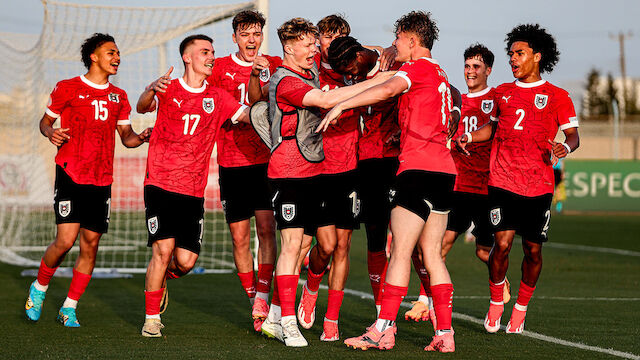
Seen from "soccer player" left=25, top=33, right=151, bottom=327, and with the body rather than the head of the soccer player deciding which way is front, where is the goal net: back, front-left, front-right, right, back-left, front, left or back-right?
back-left

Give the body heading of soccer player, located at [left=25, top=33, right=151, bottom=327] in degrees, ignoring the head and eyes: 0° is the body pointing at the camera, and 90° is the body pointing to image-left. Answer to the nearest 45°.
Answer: approximately 315°

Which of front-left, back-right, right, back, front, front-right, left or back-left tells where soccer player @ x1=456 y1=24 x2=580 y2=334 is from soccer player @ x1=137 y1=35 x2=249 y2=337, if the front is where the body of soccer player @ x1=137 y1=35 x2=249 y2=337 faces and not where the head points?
front-left

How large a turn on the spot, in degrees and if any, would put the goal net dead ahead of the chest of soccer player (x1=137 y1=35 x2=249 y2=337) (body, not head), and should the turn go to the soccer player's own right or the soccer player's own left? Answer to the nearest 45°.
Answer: approximately 135° to the soccer player's own left

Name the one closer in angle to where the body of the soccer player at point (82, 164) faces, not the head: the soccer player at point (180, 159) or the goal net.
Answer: the soccer player

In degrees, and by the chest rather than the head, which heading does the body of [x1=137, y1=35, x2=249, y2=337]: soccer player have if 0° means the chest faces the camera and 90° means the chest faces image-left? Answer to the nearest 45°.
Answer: approximately 315°

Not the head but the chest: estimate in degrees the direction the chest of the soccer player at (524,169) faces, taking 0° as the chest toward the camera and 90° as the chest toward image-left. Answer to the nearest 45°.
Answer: approximately 45°

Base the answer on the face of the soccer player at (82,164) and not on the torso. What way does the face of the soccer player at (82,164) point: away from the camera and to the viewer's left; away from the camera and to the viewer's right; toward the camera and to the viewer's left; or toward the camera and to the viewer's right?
toward the camera and to the viewer's right

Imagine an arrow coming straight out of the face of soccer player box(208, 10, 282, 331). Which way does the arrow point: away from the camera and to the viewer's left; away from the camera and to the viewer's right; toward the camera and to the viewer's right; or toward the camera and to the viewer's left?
toward the camera and to the viewer's right

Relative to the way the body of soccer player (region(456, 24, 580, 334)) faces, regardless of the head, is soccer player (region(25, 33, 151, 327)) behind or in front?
in front

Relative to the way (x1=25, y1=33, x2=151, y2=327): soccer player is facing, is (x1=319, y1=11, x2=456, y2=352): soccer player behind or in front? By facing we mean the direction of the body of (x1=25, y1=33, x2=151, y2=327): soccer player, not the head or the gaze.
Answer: in front
